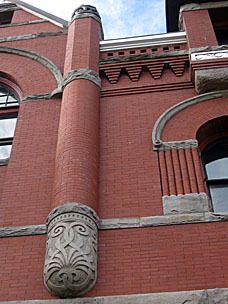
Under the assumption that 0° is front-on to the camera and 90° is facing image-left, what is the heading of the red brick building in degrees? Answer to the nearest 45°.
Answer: approximately 0°
